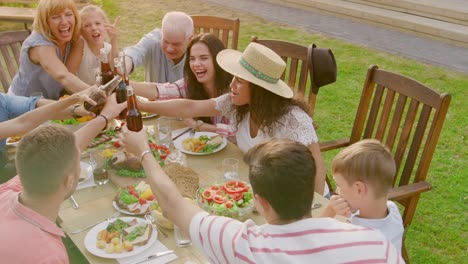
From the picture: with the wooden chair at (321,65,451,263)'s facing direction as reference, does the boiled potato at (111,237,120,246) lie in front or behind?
in front

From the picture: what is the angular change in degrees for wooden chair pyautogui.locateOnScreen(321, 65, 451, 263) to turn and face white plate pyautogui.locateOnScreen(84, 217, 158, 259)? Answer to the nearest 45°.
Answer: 0° — it already faces it

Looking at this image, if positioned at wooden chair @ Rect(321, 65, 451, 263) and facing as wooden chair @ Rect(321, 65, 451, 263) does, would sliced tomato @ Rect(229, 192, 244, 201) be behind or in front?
in front

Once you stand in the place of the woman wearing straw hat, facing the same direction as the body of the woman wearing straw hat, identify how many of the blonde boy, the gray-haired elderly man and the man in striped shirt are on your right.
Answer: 1

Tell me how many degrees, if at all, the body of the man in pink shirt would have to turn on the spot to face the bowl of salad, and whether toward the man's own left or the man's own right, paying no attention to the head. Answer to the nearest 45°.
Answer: approximately 45° to the man's own right

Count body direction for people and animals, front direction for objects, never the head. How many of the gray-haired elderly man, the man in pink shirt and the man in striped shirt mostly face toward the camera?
1

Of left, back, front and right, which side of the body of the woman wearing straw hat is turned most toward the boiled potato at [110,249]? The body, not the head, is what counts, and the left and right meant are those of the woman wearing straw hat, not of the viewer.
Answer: front

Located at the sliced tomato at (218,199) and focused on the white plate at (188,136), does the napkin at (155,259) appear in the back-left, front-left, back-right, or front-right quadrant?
back-left

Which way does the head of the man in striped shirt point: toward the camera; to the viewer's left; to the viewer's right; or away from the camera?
away from the camera

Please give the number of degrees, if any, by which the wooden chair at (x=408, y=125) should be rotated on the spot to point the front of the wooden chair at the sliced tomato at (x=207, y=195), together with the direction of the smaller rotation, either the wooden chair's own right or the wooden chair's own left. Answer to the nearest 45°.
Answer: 0° — it already faces it

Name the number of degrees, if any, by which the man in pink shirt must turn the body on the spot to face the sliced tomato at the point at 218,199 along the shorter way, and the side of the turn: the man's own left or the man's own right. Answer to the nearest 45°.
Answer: approximately 45° to the man's own right

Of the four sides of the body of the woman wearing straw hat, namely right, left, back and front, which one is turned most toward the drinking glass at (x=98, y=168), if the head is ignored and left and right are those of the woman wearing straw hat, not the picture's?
front

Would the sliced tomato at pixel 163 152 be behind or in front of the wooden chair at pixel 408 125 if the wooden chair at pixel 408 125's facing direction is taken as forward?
in front

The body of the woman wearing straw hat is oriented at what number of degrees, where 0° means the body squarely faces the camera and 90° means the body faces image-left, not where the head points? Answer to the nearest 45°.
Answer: approximately 45°
